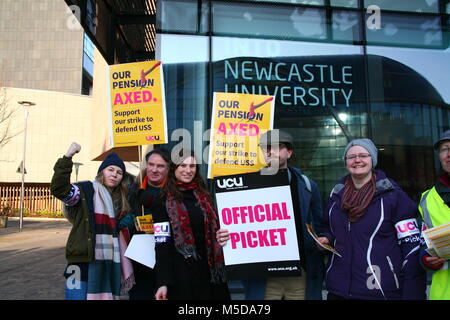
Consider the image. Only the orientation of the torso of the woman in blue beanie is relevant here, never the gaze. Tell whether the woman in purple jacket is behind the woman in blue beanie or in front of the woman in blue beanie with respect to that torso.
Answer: in front

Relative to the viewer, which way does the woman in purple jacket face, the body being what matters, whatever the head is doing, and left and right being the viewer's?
facing the viewer and to the left of the viewer

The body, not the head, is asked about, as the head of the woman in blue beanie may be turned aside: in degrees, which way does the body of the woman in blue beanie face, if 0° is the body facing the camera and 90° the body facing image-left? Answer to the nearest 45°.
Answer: approximately 315°

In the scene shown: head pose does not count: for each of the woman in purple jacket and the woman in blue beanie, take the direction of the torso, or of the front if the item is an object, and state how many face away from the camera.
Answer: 0

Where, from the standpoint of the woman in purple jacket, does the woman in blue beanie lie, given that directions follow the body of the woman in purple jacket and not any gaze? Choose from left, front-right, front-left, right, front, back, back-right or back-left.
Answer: front-right

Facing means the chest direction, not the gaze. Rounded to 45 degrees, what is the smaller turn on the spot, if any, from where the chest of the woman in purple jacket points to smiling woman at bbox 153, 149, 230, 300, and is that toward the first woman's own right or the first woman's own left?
approximately 45° to the first woman's own right

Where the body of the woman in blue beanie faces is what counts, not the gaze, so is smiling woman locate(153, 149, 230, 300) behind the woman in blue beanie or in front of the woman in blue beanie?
in front
